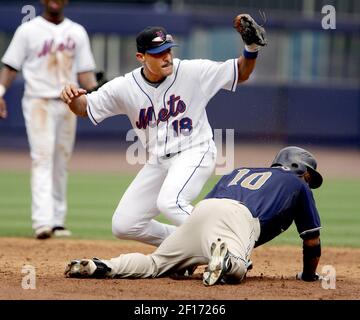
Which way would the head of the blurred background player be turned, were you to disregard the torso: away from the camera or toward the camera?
toward the camera

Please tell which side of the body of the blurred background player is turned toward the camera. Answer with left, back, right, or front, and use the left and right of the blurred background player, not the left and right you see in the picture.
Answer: front

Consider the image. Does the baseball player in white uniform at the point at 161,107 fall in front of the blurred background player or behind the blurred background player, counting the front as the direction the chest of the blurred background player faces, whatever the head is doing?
in front

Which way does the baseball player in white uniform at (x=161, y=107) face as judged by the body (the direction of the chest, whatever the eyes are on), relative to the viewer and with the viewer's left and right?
facing the viewer

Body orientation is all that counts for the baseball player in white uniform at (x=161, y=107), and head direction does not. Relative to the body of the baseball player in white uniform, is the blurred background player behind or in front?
behind

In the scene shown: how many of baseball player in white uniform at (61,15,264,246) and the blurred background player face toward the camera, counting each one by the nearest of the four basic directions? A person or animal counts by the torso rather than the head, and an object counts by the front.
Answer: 2

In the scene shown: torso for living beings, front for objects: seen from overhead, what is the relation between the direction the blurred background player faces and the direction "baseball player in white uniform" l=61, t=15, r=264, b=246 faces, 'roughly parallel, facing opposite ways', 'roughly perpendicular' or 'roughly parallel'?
roughly parallel

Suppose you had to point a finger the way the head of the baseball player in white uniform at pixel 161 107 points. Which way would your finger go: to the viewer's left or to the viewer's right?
to the viewer's right
